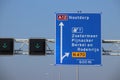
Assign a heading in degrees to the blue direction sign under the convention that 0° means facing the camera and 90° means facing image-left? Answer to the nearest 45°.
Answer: approximately 0°
